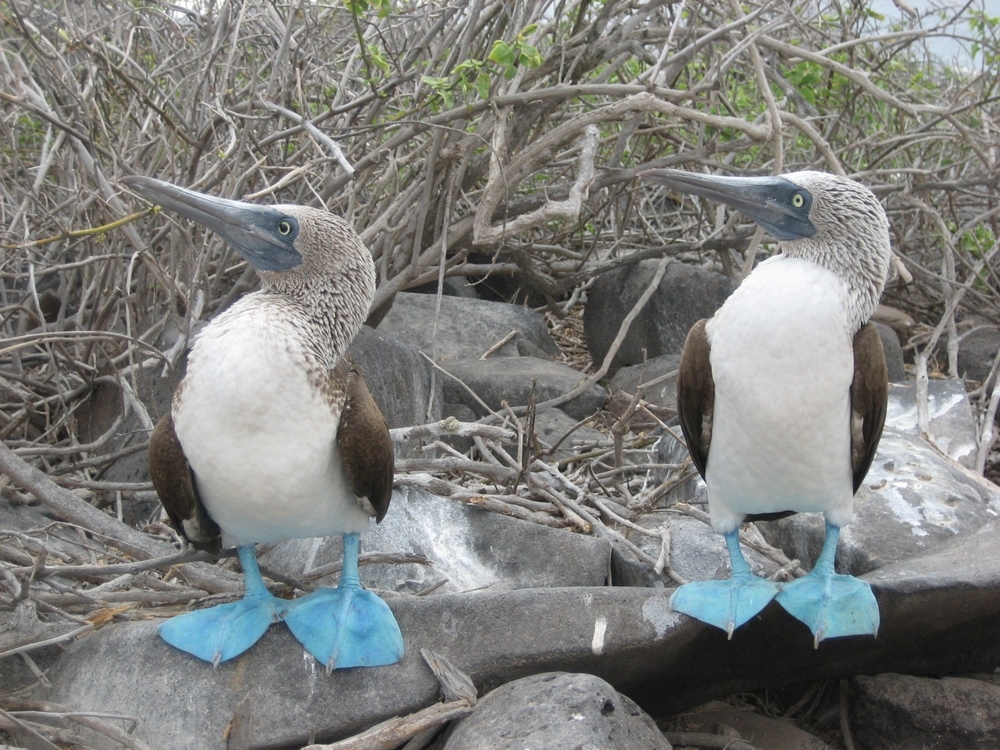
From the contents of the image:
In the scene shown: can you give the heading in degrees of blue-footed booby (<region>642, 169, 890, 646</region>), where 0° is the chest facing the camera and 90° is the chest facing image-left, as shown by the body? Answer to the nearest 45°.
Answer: approximately 0°

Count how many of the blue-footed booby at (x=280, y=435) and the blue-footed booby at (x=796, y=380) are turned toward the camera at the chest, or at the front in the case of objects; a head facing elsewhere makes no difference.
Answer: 2

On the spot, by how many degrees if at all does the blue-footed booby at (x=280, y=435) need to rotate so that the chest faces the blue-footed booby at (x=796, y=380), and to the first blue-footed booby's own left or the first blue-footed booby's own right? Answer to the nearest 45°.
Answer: approximately 90° to the first blue-footed booby's own left

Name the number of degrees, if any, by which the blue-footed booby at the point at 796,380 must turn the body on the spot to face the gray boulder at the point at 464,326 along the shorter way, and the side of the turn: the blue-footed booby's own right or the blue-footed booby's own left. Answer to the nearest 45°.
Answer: approximately 135° to the blue-footed booby's own right

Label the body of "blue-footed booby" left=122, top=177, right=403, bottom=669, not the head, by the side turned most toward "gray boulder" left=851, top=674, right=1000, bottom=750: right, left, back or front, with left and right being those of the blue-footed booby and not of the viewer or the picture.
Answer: left

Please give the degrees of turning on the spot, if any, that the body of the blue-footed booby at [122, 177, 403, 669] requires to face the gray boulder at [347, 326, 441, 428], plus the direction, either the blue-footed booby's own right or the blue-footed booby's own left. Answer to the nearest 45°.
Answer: approximately 180°

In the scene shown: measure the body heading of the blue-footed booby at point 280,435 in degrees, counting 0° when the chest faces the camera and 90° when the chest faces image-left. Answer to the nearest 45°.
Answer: approximately 0°

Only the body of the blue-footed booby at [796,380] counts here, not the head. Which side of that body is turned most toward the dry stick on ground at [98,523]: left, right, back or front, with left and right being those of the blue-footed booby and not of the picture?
right
